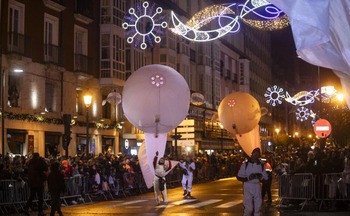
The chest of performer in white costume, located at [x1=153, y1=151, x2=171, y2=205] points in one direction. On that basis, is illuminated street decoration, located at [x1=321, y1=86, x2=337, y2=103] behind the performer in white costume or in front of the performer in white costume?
behind

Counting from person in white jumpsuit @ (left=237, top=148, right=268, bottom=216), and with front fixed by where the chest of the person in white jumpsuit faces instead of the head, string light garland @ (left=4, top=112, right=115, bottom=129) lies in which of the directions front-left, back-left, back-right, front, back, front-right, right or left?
back-right

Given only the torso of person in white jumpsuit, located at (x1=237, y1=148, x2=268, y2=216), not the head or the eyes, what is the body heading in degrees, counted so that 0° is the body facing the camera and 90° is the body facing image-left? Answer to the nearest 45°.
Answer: approximately 0°

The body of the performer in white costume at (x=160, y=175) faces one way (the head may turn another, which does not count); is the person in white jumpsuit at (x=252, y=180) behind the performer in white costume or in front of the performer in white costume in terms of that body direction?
in front

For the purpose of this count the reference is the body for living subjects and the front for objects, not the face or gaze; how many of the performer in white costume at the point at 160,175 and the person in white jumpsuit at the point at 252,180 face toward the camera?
2

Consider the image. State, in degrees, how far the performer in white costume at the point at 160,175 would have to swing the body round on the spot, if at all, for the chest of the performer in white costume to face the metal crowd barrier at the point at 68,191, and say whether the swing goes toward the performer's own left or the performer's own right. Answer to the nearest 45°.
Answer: approximately 90° to the performer's own right

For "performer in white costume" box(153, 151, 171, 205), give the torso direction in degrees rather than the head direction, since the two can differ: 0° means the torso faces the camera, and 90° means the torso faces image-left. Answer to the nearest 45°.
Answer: approximately 0°

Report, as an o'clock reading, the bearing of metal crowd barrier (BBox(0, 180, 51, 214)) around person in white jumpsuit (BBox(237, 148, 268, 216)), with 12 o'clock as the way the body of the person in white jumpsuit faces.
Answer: The metal crowd barrier is roughly at 4 o'clock from the person in white jumpsuit.

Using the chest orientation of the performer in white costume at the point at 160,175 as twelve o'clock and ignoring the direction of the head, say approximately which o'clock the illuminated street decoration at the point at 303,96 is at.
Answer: The illuminated street decoration is roughly at 7 o'clock from the performer in white costume.

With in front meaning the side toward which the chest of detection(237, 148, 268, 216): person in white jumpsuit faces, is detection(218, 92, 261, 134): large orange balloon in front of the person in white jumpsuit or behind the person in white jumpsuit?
behind

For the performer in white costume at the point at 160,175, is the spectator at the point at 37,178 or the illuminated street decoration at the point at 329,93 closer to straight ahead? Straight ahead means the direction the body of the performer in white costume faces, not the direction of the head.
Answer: the spectator

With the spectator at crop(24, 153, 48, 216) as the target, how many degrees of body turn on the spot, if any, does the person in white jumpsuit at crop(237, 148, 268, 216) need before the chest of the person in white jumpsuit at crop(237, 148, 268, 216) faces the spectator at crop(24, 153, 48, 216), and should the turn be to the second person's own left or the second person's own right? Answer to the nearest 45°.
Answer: approximately 135° to the second person's own right
